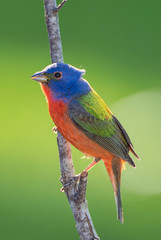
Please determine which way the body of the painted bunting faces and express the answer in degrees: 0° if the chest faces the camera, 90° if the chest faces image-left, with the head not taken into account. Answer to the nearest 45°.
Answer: approximately 90°
